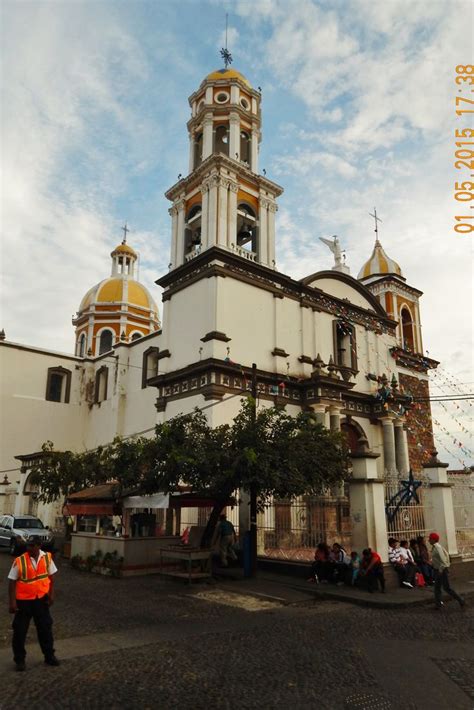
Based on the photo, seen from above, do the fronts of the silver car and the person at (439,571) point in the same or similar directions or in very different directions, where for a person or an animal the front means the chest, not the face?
very different directions

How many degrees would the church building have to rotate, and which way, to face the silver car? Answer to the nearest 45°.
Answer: approximately 90° to its right

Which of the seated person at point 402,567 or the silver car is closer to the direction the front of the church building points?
the seated person

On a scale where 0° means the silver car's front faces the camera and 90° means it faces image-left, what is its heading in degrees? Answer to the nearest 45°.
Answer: approximately 315°

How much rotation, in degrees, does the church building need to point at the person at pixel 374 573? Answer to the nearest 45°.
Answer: approximately 45° to its right
